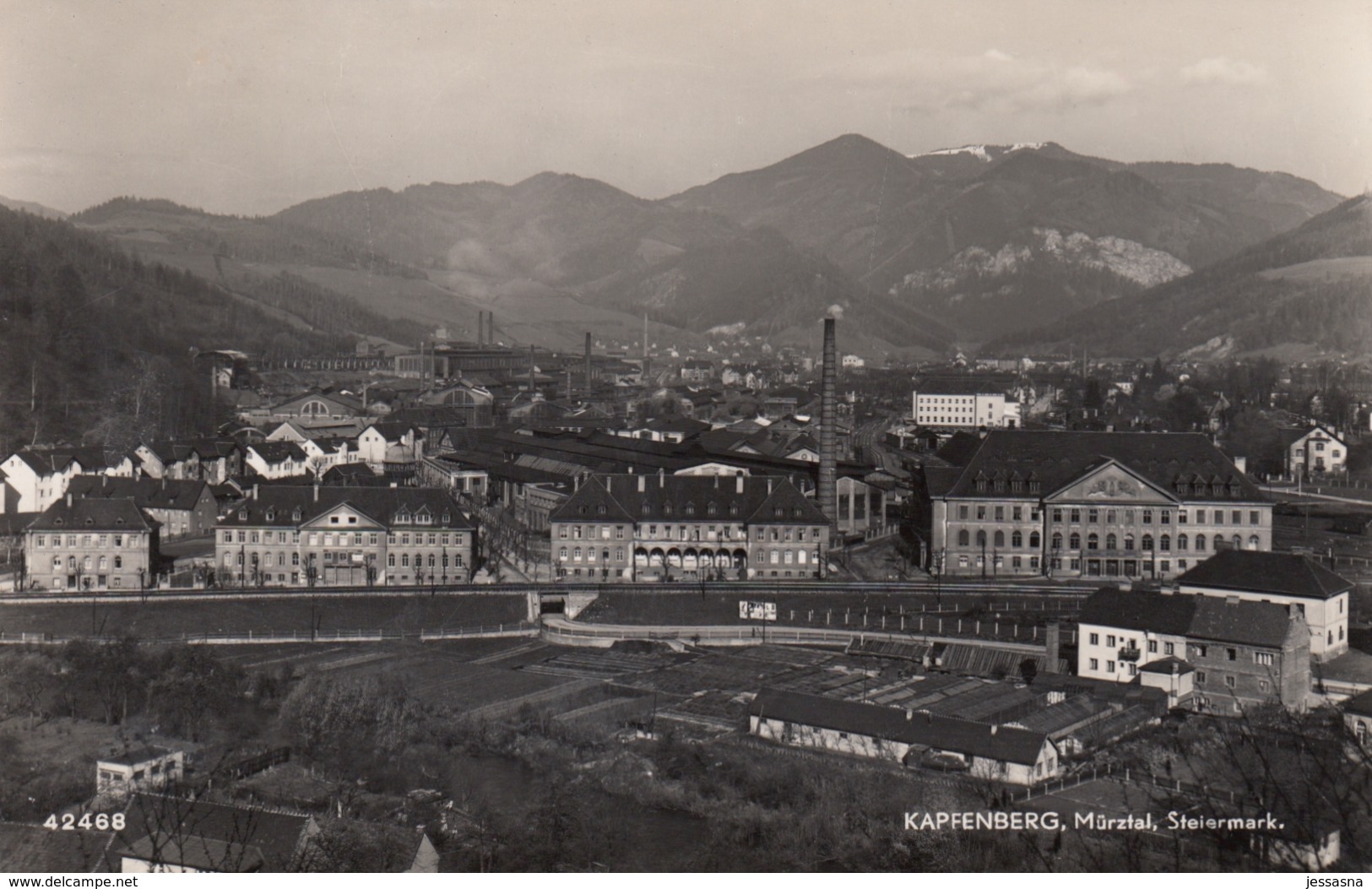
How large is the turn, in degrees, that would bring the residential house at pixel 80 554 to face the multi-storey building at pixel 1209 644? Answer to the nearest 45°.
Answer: approximately 45° to its left

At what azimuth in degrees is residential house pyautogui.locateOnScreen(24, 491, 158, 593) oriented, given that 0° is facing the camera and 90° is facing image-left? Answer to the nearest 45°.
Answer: approximately 0°

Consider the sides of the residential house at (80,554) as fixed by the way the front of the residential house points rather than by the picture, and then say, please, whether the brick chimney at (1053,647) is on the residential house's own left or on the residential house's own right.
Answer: on the residential house's own left

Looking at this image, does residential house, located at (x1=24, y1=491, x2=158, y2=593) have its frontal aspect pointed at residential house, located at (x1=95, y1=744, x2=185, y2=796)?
yes

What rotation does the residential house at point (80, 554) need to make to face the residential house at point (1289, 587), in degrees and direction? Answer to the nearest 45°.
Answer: approximately 45° to its left

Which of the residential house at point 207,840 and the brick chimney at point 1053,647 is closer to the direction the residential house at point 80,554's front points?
the residential house

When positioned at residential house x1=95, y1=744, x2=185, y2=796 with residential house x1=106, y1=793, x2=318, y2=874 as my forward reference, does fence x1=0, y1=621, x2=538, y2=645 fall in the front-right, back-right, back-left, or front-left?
back-left

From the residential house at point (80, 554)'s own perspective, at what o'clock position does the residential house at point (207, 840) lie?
the residential house at point (207, 840) is roughly at 12 o'clock from the residential house at point (80, 554).
